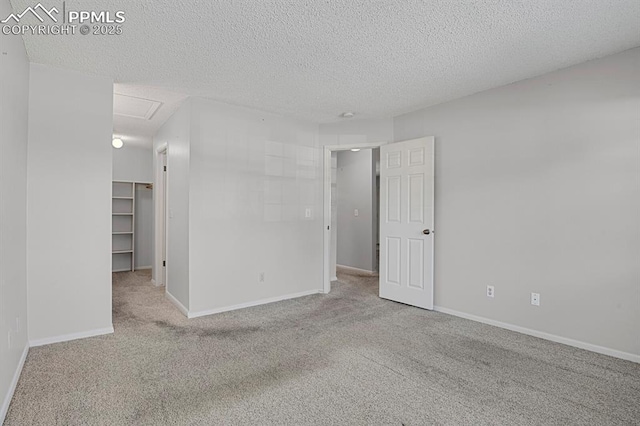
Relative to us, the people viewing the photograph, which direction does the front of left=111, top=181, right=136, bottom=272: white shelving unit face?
facing the viewer

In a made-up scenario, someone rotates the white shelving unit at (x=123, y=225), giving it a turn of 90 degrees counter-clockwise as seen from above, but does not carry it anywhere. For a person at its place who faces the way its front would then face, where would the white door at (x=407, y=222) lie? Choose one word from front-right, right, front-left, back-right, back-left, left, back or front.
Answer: front-right

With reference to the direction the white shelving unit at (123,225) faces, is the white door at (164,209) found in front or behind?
in front
